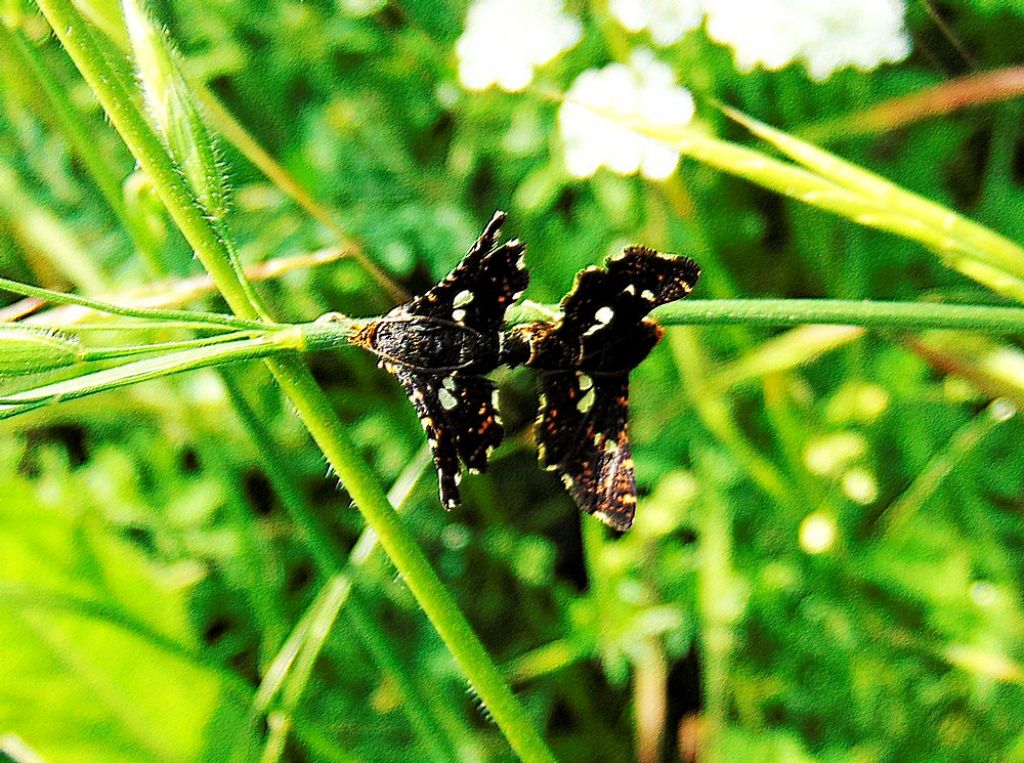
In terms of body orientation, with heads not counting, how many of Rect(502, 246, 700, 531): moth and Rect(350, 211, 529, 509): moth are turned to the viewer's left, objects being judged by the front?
1

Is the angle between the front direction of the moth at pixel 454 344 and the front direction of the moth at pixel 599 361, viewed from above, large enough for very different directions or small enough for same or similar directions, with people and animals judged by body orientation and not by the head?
very different directions

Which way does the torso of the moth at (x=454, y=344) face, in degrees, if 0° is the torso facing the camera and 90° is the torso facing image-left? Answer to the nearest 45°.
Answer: approximately 90°

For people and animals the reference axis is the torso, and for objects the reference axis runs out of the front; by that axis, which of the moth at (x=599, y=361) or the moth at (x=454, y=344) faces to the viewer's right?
the moth at (x=599, y=361)

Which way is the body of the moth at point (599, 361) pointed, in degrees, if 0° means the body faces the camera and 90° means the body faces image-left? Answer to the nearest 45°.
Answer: approximately 270°
